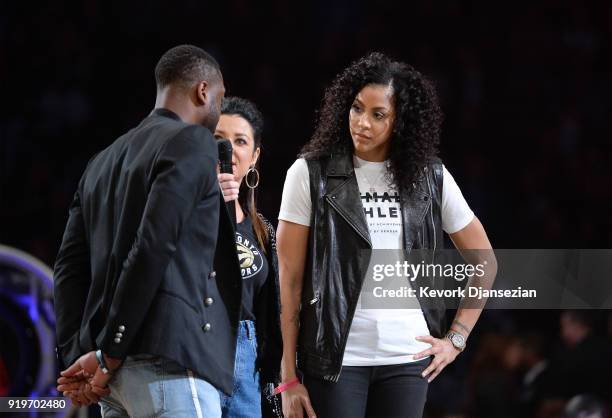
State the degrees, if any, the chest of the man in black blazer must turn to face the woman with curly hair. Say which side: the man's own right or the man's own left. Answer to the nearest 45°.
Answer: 0° — they already face them

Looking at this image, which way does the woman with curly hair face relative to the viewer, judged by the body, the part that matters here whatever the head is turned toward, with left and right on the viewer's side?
facing the viewer

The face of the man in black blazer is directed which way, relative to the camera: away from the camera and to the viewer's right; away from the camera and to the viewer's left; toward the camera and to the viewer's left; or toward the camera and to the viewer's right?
away from the camera and to the viewer's right

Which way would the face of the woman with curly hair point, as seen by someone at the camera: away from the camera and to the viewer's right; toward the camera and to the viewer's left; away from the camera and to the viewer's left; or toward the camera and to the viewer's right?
toward the camera and to the viewer's left

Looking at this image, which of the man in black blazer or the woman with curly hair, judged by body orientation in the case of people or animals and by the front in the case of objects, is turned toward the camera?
the woman with curly hair

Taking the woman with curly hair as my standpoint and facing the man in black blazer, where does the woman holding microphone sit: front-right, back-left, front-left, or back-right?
front-right

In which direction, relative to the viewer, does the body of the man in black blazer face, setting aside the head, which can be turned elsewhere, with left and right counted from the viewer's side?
facing away from the viewer and to the right of the viewer

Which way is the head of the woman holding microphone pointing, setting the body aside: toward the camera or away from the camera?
toward the camera

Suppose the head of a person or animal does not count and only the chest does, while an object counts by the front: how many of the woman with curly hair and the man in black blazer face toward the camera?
1

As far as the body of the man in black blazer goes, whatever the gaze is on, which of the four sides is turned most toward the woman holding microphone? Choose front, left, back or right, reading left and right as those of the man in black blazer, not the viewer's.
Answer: front
